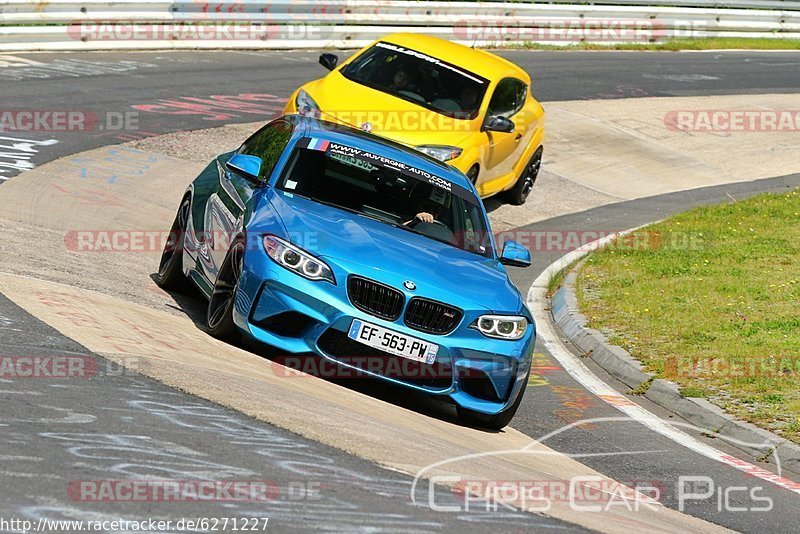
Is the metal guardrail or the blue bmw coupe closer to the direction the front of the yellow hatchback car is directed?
the blue bmw coupe

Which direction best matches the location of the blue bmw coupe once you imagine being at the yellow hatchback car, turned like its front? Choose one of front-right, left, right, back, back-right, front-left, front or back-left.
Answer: front-left

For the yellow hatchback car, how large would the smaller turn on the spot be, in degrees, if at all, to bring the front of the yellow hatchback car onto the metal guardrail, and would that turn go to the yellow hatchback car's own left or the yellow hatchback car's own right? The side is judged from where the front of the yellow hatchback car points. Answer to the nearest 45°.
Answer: approximately 135° to the yellow hatchback car's own right

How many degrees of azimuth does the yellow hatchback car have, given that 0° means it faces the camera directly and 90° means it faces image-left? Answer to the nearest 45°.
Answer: approximately 45°
